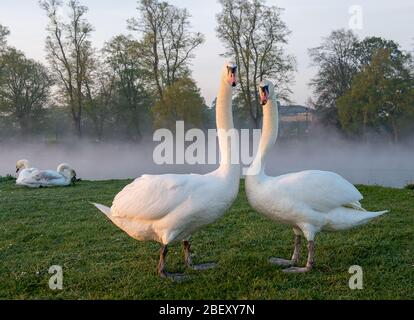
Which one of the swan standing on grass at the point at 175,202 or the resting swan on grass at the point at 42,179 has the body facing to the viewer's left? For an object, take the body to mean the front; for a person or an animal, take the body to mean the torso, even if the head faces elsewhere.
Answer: the resting swan on grass

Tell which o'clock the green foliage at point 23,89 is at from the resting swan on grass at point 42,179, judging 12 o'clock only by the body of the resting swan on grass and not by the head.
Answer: The green foliage is roughly at 3 o'clock from the resting swan on grass.

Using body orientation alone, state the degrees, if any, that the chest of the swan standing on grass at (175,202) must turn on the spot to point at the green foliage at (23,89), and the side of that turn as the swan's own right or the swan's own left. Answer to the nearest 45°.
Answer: approximately 90° to the swan's own left

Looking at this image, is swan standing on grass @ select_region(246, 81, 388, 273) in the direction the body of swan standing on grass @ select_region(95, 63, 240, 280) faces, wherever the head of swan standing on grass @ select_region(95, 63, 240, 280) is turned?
yes

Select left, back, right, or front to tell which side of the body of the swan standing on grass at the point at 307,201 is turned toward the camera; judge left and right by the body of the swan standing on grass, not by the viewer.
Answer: left

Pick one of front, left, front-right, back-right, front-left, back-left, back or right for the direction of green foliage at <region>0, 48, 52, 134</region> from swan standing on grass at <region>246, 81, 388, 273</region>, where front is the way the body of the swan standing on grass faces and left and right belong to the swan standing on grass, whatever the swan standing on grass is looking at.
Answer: front-right

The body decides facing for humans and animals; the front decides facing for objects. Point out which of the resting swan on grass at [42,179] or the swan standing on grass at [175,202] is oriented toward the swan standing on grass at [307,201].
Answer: the swan standing on grass at [175,202]

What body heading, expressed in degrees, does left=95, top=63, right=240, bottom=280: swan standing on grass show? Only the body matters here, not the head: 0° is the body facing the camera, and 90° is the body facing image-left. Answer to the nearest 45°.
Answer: approximately 270°

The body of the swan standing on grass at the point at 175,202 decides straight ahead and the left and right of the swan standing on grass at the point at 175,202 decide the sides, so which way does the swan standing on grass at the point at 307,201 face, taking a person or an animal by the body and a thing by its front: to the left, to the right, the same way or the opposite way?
the opposite way

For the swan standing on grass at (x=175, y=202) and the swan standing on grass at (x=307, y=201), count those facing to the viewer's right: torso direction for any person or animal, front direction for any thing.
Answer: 1
